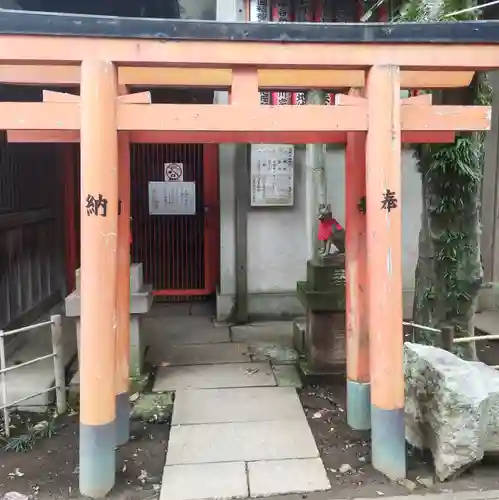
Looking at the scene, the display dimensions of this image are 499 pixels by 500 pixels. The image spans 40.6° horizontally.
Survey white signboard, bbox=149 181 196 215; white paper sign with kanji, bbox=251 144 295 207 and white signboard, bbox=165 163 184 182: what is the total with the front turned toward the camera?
3

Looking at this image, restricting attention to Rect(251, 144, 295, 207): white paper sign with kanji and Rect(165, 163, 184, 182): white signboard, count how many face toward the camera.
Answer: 2

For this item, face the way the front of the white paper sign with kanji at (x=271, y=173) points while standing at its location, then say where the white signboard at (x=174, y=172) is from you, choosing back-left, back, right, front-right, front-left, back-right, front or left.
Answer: back-right

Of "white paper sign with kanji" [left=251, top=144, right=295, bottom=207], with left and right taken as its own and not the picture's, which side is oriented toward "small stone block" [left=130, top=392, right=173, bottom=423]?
front

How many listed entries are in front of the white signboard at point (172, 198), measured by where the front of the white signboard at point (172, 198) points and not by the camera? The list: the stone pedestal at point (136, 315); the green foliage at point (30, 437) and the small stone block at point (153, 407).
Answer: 3

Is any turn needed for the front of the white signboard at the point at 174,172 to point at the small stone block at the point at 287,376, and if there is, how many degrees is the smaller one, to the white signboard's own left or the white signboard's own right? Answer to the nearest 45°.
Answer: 0° — it already faces it

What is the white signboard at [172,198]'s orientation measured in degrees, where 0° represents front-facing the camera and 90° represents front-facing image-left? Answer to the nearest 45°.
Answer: approximately 0°

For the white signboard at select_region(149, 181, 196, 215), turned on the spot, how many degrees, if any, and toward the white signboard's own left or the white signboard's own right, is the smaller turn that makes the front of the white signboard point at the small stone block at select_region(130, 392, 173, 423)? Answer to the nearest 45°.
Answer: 0° — it already faces it

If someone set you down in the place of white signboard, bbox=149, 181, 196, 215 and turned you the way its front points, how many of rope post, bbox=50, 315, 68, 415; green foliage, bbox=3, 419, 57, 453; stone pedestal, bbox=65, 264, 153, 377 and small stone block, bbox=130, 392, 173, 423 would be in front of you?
4

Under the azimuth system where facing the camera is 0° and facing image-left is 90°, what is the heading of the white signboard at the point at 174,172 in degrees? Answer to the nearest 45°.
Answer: approximately 0°

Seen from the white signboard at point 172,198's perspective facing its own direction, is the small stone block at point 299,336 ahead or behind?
ahead
